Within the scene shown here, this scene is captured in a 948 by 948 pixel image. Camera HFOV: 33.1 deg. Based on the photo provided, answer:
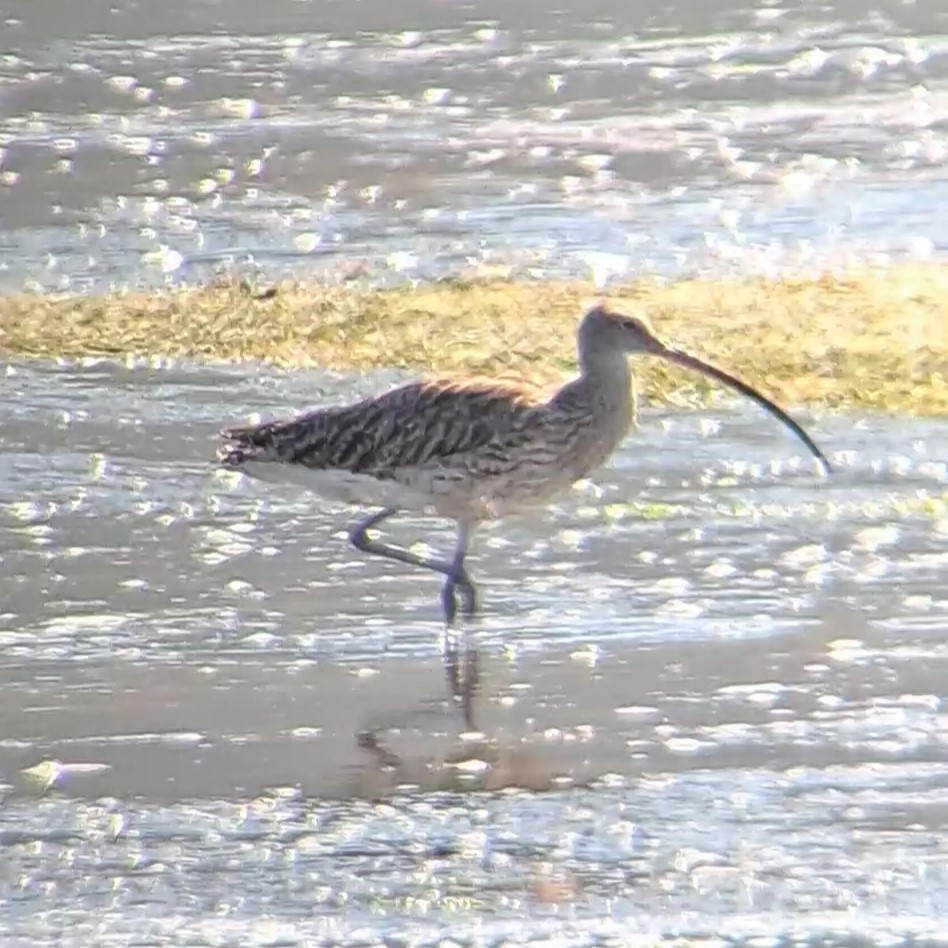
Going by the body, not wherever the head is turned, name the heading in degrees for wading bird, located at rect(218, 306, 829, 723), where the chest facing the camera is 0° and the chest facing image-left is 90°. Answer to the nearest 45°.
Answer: approximately 270°
